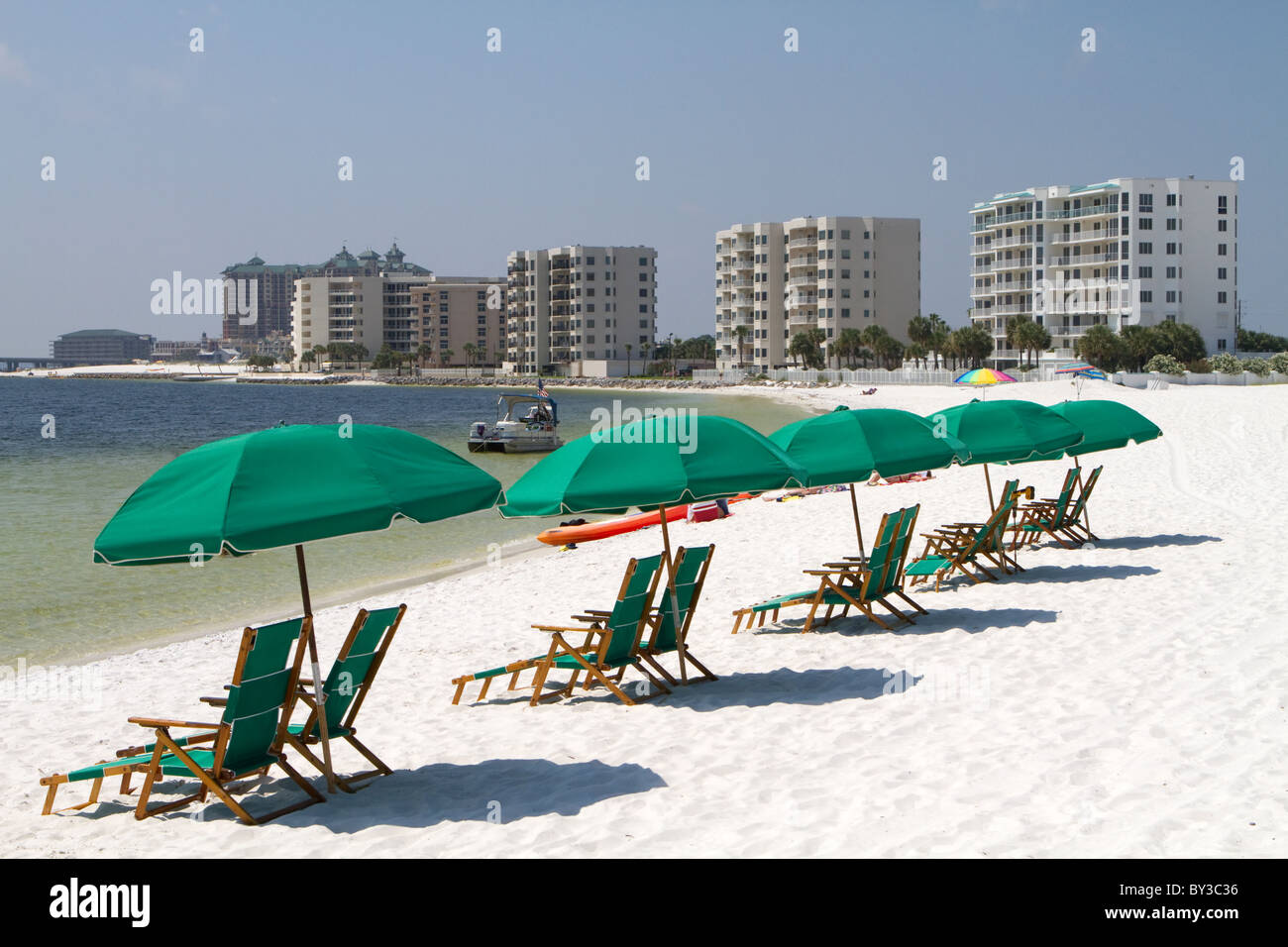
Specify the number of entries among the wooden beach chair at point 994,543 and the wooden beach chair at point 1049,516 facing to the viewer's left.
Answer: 2

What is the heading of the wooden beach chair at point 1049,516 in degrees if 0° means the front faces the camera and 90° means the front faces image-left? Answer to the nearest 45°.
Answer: approximately 90°

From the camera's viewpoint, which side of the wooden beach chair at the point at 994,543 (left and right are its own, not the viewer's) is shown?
left

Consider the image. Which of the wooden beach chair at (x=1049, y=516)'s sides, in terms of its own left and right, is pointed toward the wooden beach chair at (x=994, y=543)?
left

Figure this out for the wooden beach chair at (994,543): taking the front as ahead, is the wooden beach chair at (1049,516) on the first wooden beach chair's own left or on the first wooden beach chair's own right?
on the first wooden beach chair's own right

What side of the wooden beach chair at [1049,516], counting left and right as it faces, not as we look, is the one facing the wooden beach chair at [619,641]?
left
